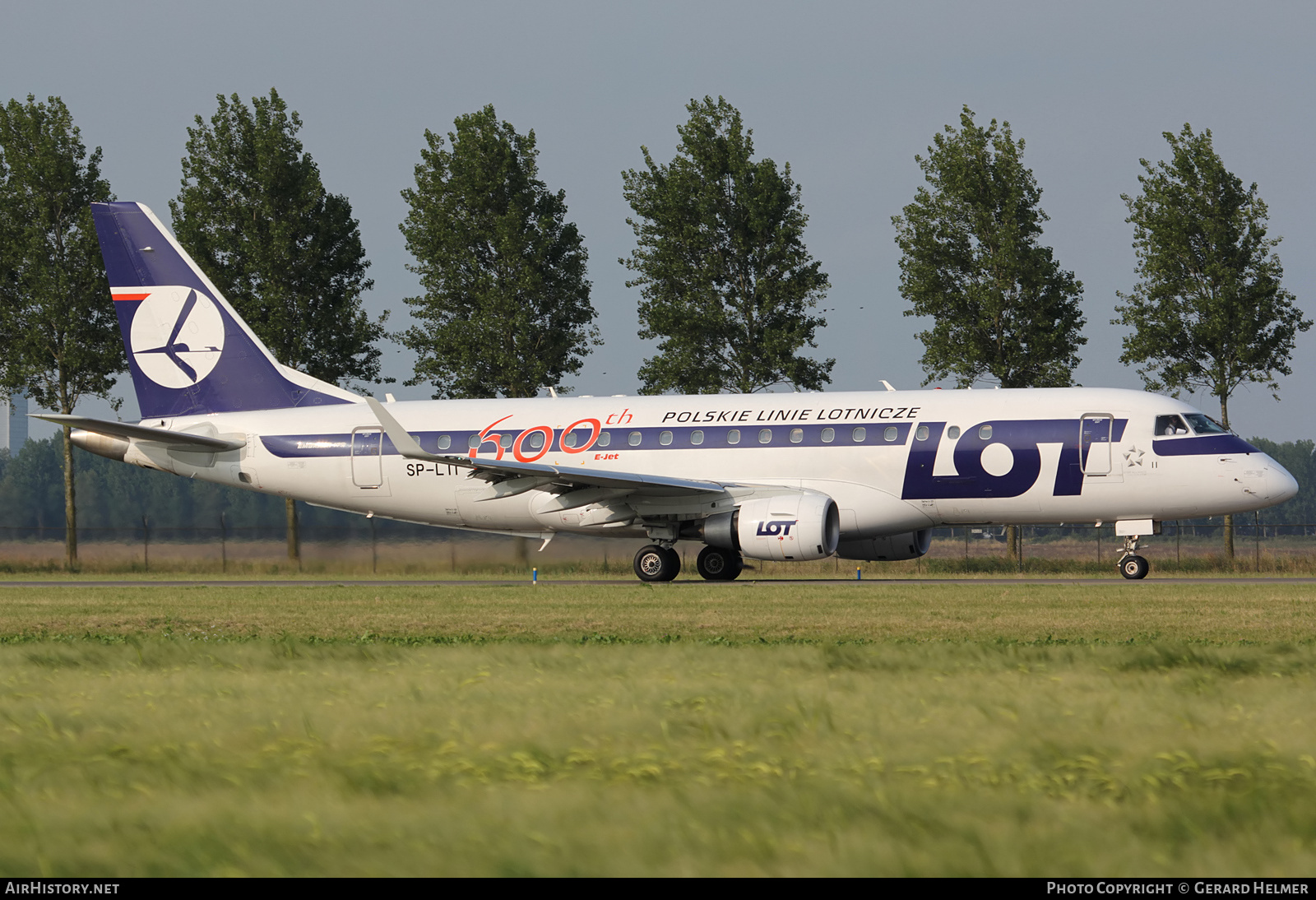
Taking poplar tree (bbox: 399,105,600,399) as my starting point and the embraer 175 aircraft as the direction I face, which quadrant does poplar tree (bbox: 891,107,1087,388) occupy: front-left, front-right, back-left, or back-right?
front-left

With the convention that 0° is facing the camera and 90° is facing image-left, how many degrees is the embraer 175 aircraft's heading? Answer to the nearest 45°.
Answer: approximately 270°

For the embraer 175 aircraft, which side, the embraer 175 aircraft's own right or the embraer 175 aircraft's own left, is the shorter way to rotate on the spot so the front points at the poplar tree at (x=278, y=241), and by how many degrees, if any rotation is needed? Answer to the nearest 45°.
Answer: approximately 135° to the embraer 175 aircraft's own left

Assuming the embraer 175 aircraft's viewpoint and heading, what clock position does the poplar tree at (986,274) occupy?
The poplar tree is roughly at 10 o'clock from the embraer 175 aircraft.

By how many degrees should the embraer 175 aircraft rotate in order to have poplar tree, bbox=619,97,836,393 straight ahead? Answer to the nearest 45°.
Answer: approximately 90° to its left

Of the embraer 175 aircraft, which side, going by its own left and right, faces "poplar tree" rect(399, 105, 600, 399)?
left
